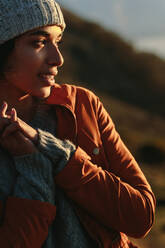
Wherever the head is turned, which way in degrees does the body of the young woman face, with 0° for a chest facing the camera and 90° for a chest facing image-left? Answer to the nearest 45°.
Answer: approximately 0°
